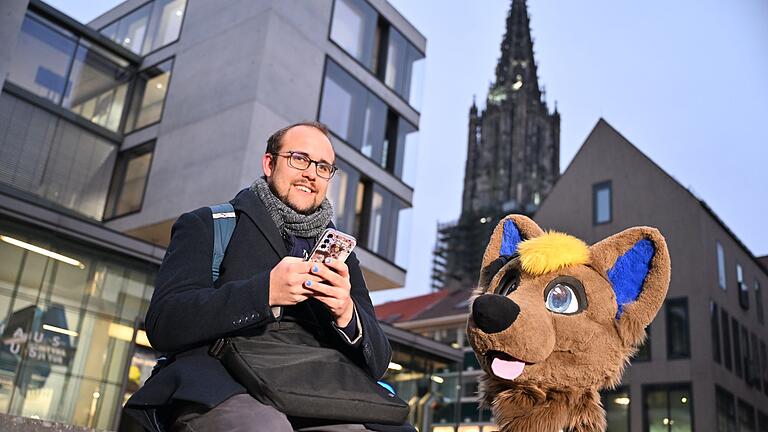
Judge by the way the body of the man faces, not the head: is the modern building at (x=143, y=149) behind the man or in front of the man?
behind

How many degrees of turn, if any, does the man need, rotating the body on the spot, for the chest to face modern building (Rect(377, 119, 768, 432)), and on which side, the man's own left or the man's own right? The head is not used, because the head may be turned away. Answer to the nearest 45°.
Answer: approximately 90° to the man's own left

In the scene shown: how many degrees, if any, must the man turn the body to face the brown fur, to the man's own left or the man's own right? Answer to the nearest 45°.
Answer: approximately 90° to the man's own left

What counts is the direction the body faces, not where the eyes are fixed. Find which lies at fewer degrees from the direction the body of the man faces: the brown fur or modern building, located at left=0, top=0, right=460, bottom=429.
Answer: the brown fur

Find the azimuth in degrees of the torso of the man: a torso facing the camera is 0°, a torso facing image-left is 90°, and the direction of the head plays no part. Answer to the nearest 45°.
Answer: approximately 315°
